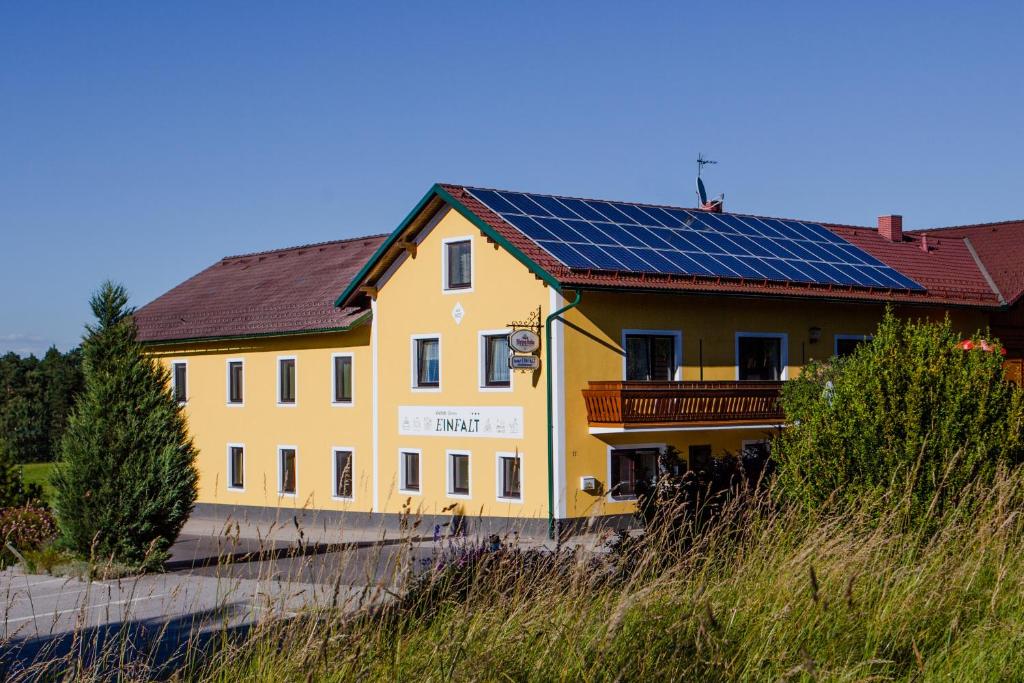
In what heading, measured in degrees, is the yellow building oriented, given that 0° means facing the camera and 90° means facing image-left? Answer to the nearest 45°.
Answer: approximately 45°

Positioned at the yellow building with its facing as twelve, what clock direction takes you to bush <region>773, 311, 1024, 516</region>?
The bush is roughly at 10 o'clock from the yellow building.

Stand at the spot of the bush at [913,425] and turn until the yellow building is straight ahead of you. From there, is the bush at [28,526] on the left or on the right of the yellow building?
left

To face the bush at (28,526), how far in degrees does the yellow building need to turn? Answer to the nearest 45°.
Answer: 0° — it already faces it
